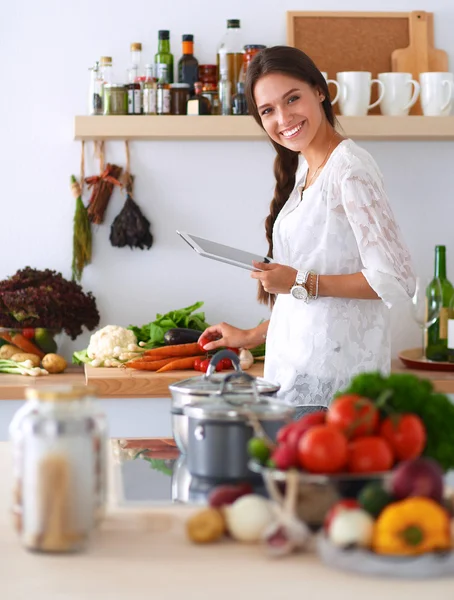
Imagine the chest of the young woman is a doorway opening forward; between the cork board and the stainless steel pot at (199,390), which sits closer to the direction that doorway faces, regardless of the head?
the stainless steel pot

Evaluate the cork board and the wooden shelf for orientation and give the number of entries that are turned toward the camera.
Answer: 2

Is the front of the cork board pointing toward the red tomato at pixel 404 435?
yes

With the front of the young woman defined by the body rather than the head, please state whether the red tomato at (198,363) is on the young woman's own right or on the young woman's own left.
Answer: on the young woman's own right

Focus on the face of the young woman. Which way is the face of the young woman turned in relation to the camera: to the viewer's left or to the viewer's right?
to the viewer's left

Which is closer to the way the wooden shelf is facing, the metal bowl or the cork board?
the metal bowl

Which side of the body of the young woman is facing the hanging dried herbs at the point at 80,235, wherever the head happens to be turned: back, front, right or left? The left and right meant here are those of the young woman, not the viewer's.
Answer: right

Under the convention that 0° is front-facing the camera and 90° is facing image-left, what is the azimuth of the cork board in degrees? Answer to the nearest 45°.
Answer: approximately 0°

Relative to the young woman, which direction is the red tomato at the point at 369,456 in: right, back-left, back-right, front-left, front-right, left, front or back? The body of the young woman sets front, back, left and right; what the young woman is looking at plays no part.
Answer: front-left
